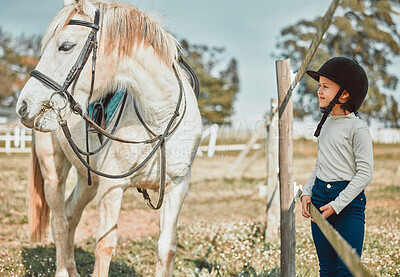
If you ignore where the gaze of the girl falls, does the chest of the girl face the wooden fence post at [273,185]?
no

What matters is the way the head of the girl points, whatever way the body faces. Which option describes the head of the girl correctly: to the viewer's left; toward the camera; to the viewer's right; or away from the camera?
to the viewer's left

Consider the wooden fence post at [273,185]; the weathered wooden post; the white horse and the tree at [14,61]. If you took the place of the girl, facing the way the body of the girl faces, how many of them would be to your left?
0

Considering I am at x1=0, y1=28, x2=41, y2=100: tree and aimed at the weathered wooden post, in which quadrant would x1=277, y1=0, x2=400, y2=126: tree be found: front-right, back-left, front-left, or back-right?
front-left

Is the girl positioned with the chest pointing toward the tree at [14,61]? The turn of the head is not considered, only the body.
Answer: no

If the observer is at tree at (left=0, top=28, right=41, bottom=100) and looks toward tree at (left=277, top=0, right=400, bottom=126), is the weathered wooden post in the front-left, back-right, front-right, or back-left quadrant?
front-right

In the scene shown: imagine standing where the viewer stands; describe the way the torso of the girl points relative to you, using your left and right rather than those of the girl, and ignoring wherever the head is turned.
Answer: facing the viewer and to the left of the viewer

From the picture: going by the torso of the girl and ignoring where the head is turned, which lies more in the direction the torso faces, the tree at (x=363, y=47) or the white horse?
the white horse

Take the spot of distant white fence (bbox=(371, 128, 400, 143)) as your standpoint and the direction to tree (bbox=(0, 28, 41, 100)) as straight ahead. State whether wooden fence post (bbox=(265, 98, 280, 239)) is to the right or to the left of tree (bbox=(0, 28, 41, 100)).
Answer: left

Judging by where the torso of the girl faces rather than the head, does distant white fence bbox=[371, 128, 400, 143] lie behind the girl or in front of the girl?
behind

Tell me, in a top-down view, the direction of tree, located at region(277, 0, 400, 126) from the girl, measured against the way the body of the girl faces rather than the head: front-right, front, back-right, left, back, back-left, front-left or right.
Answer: back-right

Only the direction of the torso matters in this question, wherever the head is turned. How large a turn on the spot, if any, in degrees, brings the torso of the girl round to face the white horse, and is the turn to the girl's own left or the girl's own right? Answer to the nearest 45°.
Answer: approximately 45° to the girl's own right
